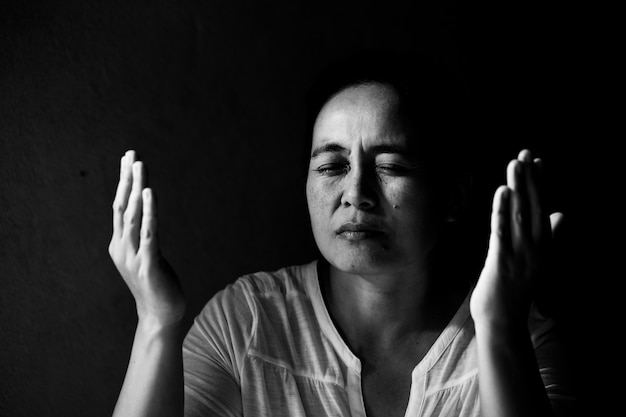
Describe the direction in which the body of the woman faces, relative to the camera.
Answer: toward the camera
